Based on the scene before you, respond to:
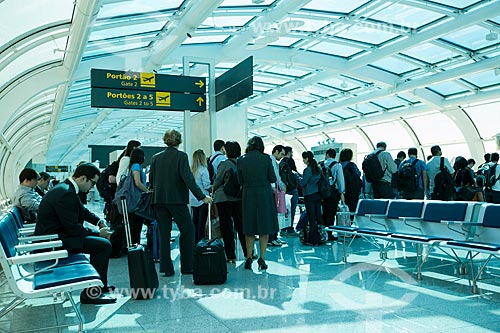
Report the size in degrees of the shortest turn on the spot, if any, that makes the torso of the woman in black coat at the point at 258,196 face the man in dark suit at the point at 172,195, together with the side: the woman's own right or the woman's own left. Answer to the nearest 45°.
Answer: approximately 135° to the woman's own left

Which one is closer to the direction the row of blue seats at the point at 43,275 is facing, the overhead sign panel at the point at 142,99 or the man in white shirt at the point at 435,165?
the man in white shirt

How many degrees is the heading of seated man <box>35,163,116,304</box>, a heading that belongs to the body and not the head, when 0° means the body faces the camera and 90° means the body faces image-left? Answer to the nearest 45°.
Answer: approximately 270°

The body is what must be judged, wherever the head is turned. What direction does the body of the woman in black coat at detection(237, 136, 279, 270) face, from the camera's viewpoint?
away from the camera

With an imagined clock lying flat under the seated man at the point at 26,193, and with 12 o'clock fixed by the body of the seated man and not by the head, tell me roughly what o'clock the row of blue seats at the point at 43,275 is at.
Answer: The row of blue seats is roughly at 3 o'clock from the seated man.

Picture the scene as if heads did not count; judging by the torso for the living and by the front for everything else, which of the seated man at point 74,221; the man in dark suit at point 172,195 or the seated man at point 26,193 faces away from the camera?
the man in dark suit

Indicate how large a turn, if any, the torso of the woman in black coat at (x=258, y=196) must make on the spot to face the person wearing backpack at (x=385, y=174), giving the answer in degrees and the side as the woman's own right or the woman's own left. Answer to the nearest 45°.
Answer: approximately 45° to the woman's own right

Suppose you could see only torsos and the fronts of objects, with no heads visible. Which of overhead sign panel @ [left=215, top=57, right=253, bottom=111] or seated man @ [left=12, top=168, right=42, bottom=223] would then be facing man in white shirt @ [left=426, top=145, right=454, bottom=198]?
the seated man

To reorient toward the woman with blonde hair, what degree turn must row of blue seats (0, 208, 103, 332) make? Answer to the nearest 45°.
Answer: approximately 45° to its left

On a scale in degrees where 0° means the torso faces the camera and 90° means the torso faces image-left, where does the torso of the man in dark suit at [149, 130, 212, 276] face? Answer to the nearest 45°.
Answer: approximately 180°

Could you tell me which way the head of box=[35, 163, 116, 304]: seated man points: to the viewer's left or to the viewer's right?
to the viewer's right
